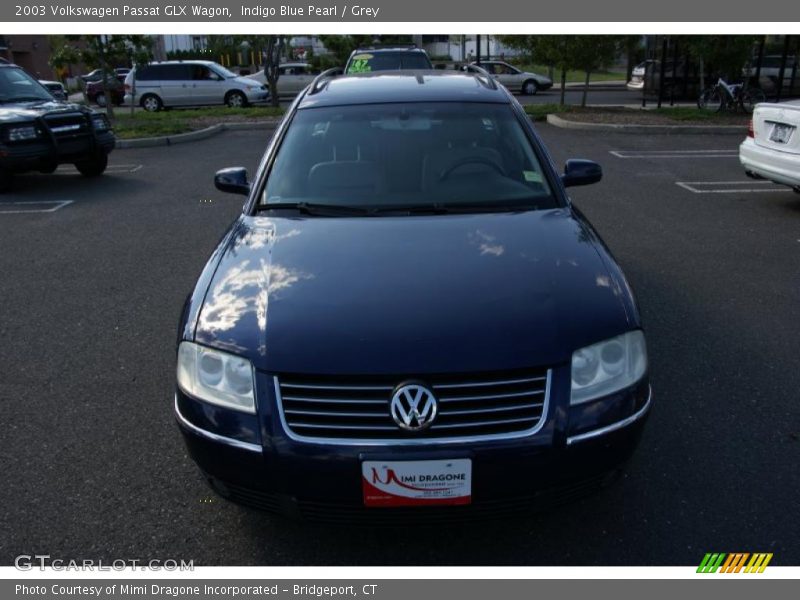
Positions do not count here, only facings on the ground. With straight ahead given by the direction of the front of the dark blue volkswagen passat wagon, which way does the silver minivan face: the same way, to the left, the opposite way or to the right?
to the left

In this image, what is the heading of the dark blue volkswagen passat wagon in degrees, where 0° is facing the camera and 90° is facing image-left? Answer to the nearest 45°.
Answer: approximately 0°

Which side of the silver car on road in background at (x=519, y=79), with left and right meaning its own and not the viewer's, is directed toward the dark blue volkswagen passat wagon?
right

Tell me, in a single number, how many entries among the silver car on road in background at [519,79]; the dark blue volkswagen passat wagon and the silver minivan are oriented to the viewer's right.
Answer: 2

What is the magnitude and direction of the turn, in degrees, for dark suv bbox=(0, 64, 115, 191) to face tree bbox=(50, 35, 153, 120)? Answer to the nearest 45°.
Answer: approximately 135° to its left

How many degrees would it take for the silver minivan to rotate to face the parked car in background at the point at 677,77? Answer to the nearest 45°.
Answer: approximately 45° to its right

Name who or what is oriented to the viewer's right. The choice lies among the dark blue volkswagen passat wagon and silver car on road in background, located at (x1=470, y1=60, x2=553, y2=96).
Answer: the silver car on road in background

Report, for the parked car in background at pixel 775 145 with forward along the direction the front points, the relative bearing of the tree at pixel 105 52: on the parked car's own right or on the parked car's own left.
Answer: on the parked car's own left

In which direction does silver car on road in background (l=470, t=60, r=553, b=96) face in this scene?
to the viewer's right

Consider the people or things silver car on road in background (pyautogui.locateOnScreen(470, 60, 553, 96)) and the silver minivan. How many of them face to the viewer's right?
2

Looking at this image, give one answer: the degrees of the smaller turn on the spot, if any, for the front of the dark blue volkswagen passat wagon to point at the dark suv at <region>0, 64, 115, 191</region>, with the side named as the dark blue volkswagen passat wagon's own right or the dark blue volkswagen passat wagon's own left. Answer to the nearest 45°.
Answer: approximately 135° to the dark blue volkswagen passat wagon's own right

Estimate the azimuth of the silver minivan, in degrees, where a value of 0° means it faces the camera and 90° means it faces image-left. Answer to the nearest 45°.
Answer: approximately 270°
